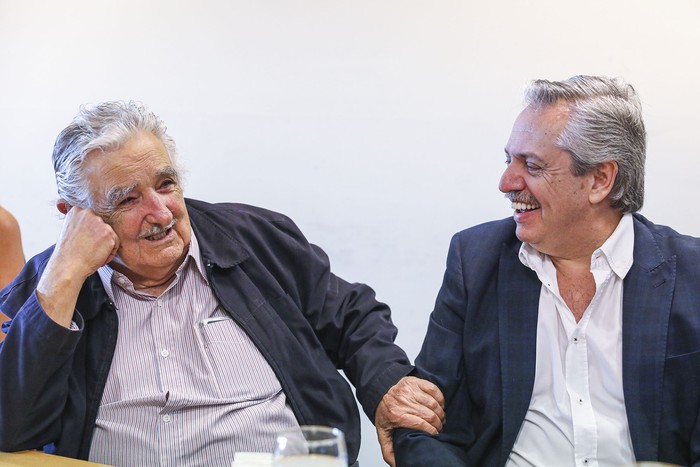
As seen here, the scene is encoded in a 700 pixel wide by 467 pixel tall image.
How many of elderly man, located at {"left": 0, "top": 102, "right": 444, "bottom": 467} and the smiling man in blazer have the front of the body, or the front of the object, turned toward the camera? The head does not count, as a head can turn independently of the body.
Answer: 2

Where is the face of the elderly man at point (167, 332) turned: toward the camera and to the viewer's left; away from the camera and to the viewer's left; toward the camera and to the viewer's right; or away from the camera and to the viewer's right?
toward the camera and to the viewer's right

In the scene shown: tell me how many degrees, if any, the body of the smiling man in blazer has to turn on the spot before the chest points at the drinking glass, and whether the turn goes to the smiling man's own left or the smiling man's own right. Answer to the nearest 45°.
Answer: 0° — they already face it

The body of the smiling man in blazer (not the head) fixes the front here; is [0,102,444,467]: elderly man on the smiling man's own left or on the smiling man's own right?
on the smiling man's own right

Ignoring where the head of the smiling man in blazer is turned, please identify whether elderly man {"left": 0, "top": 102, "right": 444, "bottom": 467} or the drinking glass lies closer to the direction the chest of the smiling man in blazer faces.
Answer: the drinking glass

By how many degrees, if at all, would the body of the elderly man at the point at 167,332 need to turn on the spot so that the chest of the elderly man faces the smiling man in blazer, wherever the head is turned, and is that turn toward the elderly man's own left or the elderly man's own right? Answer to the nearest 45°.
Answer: approximately 90° to the elderly man's own left

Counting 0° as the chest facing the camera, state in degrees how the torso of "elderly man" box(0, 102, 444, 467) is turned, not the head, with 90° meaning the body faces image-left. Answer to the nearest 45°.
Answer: approximately 0°

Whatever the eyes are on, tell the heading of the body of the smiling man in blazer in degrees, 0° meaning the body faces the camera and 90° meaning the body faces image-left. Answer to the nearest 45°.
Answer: approximately 0°

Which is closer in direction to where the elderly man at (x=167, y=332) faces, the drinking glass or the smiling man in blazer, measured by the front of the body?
the drinking glass
